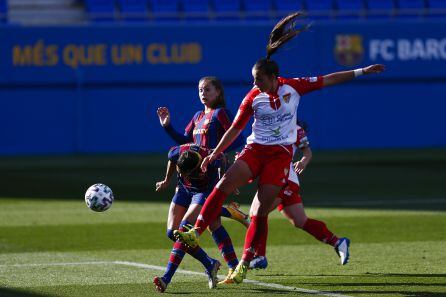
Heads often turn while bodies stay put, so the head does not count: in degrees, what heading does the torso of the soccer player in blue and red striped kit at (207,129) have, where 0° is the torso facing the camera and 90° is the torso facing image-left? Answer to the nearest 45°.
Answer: approximately 45°

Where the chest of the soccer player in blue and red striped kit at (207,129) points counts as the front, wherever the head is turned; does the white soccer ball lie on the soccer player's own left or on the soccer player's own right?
on the soccer player's own right
